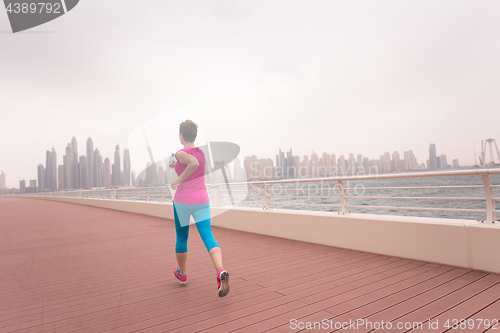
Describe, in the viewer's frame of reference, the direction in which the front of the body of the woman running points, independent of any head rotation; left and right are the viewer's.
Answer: facing away from the viewer and to the left of the viewer
